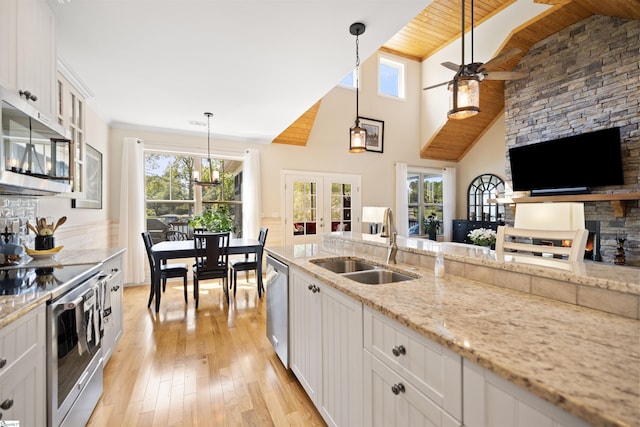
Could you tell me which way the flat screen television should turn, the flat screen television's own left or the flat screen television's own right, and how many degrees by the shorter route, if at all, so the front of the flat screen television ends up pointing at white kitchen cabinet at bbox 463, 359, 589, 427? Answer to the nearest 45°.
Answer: approximately 45° to the flat screen television's own left

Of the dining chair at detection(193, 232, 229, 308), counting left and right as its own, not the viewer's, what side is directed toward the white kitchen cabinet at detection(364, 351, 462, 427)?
back

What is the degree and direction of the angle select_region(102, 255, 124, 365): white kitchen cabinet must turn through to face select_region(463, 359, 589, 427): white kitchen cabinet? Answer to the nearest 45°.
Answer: approximately 90° to its right

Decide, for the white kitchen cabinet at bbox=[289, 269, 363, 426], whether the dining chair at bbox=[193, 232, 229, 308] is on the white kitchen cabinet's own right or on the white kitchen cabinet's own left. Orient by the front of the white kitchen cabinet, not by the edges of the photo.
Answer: on the white kitchen cabinet's own right

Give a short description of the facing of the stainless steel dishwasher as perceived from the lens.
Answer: facing to the left of the viewer

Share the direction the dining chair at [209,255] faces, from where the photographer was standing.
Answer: facing away from the viewer

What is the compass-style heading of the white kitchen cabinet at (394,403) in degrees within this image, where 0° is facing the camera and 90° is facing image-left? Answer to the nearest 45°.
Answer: approximately 45°
